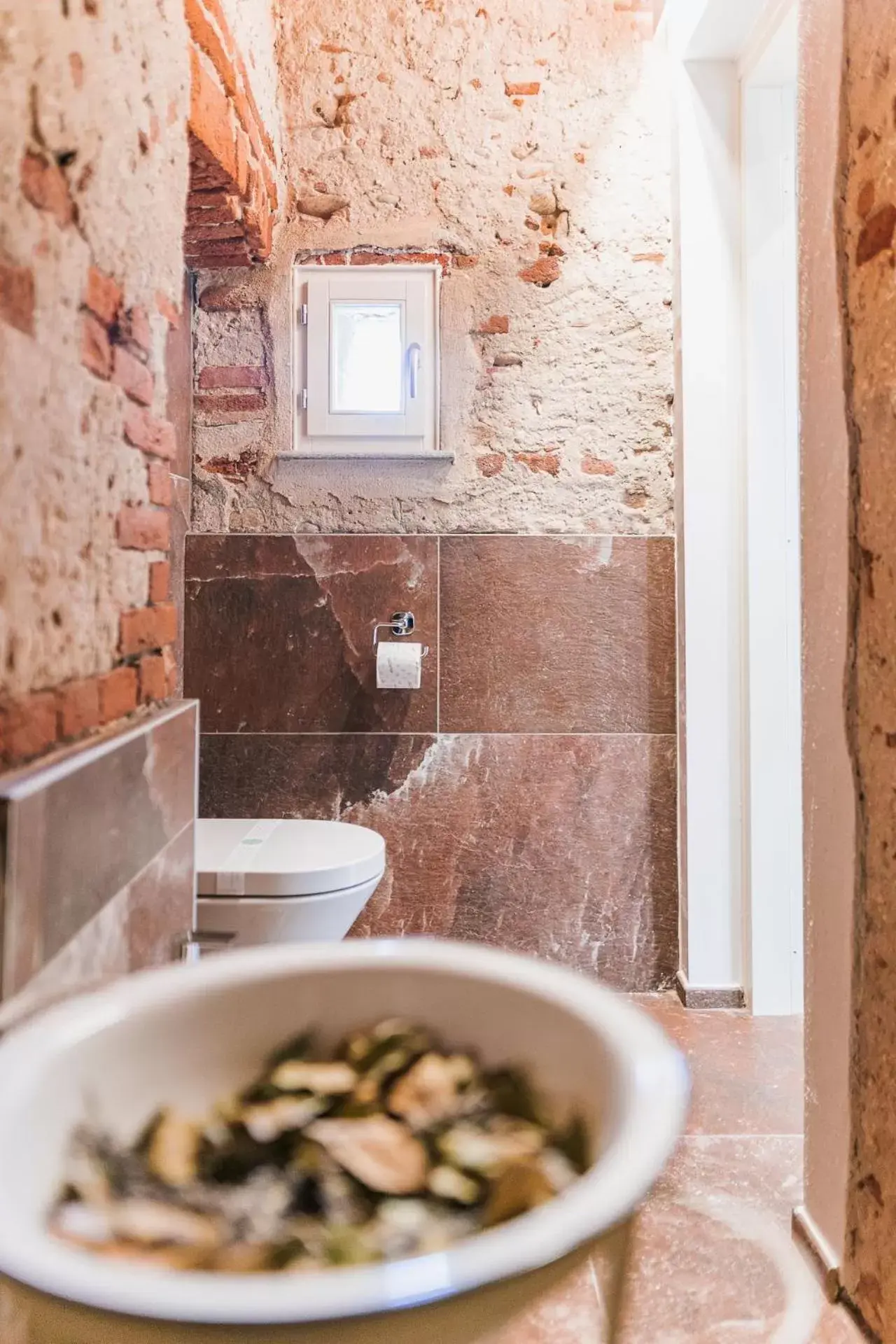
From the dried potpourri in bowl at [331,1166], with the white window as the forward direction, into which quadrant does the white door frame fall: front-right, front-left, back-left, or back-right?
front-right

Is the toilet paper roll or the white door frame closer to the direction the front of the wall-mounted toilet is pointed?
the white door frame

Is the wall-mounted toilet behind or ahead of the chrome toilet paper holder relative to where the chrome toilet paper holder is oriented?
ahead

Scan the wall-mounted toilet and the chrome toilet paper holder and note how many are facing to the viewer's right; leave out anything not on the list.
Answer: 1

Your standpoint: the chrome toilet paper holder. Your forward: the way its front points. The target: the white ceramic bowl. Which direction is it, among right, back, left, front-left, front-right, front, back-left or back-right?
front

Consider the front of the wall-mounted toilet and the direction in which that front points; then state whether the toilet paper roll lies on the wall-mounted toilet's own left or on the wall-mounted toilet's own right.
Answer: on the wall-mounted toilet's own left

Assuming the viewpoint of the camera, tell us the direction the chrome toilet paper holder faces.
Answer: facing the viewer

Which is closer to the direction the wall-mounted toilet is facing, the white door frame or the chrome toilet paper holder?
the white door frame

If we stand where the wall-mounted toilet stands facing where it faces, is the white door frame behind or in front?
in front

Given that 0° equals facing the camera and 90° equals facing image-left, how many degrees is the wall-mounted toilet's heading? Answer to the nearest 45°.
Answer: approximately 270°

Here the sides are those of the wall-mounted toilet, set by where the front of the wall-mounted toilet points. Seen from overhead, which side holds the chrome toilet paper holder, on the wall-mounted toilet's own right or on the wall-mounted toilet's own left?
on the wall-mounted toilet's own left

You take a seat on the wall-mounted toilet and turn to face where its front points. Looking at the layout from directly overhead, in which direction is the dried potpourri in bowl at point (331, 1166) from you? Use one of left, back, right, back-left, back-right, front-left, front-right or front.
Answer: right

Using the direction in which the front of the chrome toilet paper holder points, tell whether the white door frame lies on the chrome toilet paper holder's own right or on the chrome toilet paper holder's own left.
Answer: on the chrome toilet paper holder's own left

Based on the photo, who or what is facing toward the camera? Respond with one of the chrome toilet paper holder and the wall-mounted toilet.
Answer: the chrome toilet paper holder
